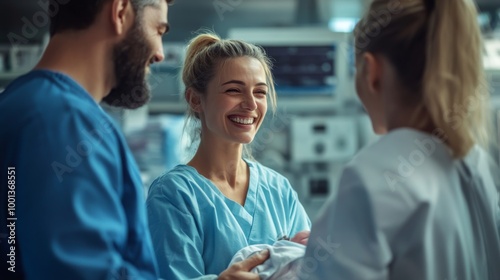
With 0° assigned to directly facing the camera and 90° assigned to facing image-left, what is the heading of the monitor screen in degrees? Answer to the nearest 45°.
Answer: approximately 0°

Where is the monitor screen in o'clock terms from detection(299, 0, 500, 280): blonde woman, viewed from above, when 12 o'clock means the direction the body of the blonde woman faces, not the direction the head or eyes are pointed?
The monitor screen is roughly at 1 o'clock from the blonde woman.

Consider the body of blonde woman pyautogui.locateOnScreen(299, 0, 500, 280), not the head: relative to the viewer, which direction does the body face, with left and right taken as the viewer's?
facing away from the viewer and to the left of the viewer

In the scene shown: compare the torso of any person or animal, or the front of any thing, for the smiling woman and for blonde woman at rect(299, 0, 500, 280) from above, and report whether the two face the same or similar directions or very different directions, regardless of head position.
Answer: very different directions

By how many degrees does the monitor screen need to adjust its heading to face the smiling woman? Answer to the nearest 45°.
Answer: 0° — it already faces them

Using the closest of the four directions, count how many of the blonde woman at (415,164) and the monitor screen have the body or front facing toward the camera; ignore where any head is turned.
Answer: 1

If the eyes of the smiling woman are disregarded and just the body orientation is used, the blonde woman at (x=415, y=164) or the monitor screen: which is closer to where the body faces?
the blonde woman

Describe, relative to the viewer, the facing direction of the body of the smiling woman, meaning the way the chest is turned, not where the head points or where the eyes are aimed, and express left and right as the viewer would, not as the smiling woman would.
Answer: facing the viewer and to the right of the viewer

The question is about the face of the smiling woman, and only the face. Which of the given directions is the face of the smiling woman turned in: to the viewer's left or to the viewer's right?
to the viewer's right

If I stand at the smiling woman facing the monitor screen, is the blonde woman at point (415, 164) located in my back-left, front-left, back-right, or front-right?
back-right

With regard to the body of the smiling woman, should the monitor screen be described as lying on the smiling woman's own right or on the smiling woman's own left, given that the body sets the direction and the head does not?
on the smiling woman's own left

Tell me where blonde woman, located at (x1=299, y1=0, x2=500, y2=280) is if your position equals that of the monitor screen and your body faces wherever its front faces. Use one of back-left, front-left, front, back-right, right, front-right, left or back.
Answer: front

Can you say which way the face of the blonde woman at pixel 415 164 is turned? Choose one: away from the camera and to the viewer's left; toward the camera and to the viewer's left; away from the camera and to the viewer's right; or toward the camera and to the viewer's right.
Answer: away from the camera and to the viewer's left

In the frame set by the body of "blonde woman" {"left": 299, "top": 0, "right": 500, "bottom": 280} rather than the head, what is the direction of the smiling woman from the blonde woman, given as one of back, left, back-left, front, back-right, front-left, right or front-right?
front
